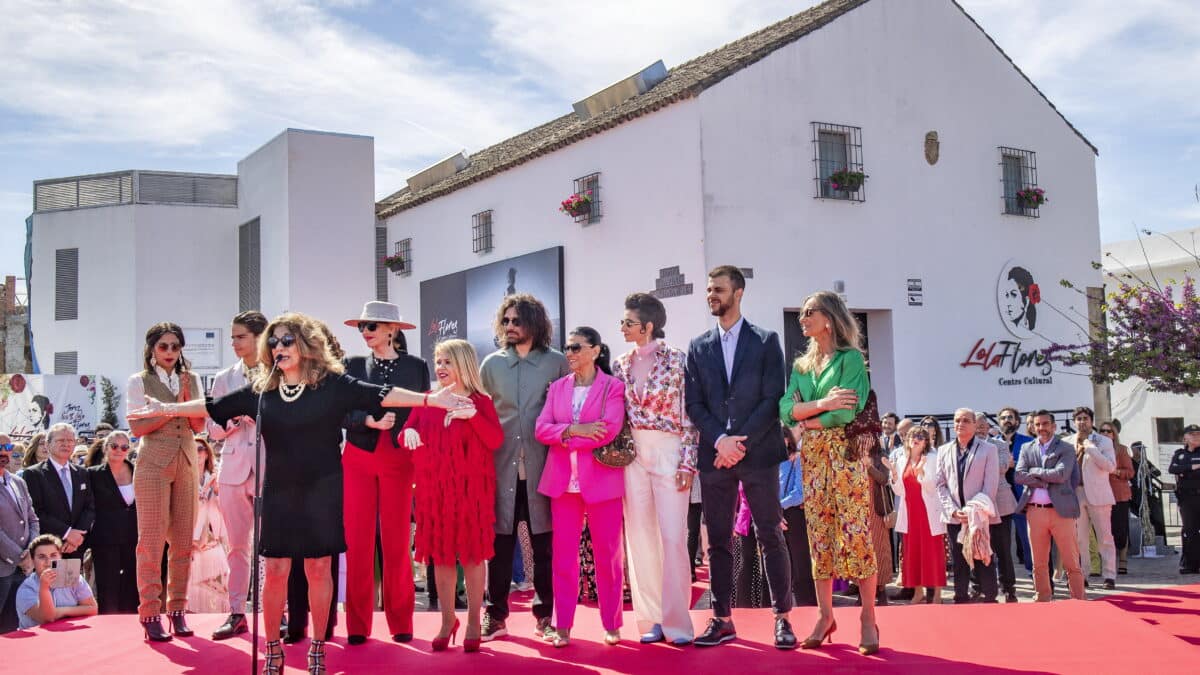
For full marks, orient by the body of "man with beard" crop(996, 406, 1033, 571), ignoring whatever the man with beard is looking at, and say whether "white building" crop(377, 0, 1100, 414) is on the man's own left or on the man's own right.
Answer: on the man's own right

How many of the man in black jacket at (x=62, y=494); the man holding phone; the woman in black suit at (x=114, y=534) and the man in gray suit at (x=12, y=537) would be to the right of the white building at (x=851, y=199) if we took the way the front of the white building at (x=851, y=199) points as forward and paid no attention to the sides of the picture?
4

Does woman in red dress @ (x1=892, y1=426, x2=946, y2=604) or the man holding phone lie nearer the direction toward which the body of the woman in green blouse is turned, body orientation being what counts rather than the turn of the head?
the man holding phone

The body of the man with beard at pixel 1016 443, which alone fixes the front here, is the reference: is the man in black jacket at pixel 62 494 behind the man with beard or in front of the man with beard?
in front

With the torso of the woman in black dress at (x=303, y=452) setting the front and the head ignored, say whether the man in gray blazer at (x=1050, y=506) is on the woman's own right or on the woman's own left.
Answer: on the woman's own left

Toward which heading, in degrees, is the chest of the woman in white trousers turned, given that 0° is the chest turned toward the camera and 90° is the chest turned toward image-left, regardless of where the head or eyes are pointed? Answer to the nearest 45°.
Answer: approximately 45°

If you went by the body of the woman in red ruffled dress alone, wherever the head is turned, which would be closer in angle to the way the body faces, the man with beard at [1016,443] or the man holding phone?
the man holding phone

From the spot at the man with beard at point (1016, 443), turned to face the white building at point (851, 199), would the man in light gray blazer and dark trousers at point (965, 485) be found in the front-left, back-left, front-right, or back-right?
back-left

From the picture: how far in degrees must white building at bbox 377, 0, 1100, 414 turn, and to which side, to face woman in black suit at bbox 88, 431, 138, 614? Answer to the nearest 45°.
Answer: approximately 90° to its right

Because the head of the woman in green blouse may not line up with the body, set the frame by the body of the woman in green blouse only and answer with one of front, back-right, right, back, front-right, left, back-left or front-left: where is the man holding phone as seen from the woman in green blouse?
front-right
